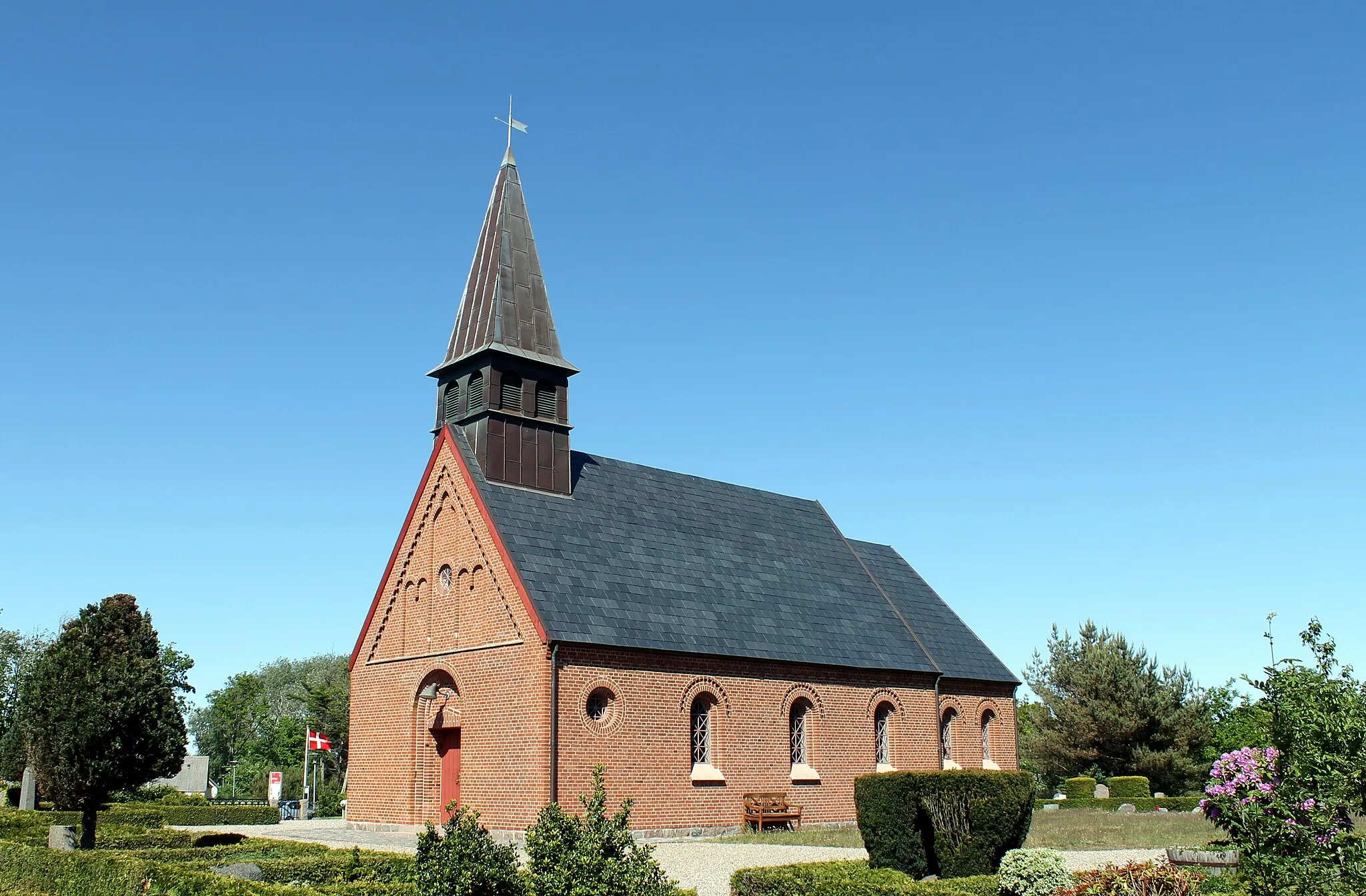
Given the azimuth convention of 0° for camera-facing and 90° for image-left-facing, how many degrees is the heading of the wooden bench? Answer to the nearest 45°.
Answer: approximately 315°

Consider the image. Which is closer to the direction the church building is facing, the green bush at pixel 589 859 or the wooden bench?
the green bush

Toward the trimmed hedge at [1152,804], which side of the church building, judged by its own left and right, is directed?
back

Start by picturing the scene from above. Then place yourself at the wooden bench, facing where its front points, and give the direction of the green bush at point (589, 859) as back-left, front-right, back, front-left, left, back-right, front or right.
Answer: front-right

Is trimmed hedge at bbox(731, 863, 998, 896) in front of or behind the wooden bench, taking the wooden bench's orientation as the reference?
in front

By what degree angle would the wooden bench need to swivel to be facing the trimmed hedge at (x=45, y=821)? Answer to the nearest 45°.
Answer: approximately 135° to its right

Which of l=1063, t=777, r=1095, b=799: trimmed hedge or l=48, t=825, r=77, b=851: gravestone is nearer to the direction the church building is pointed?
the gravestone

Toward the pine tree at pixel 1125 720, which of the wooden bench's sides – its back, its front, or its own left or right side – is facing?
left

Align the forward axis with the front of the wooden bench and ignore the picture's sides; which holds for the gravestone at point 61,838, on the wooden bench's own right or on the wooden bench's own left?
on the wooden bench's own right

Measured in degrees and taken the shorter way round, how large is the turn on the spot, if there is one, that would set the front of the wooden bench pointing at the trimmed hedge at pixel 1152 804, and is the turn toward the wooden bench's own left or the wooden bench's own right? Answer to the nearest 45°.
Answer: approximately 90° to the wooden bench's own left

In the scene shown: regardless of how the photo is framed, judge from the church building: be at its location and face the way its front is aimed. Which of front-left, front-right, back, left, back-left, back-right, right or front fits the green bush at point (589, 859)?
front-left

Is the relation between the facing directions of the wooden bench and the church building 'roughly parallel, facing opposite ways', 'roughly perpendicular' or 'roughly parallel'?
roughly perpendicular
